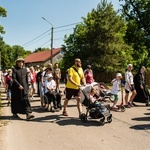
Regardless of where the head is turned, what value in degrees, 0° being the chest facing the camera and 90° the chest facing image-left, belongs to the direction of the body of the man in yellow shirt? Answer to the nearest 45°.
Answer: approximately 315°

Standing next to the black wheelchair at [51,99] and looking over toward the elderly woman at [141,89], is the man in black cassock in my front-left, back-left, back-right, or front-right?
back-right

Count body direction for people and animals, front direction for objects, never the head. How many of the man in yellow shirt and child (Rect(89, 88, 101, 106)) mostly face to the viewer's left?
0

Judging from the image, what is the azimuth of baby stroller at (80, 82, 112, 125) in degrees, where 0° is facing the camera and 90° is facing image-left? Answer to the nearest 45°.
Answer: approximately 315°

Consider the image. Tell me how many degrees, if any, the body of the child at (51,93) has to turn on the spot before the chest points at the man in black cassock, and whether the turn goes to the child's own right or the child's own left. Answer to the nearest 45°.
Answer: approximately 90° to the child's own right

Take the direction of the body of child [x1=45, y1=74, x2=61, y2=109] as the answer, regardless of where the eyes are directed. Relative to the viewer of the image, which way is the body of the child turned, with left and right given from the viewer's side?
facing the viewer and to the right of the viewer
